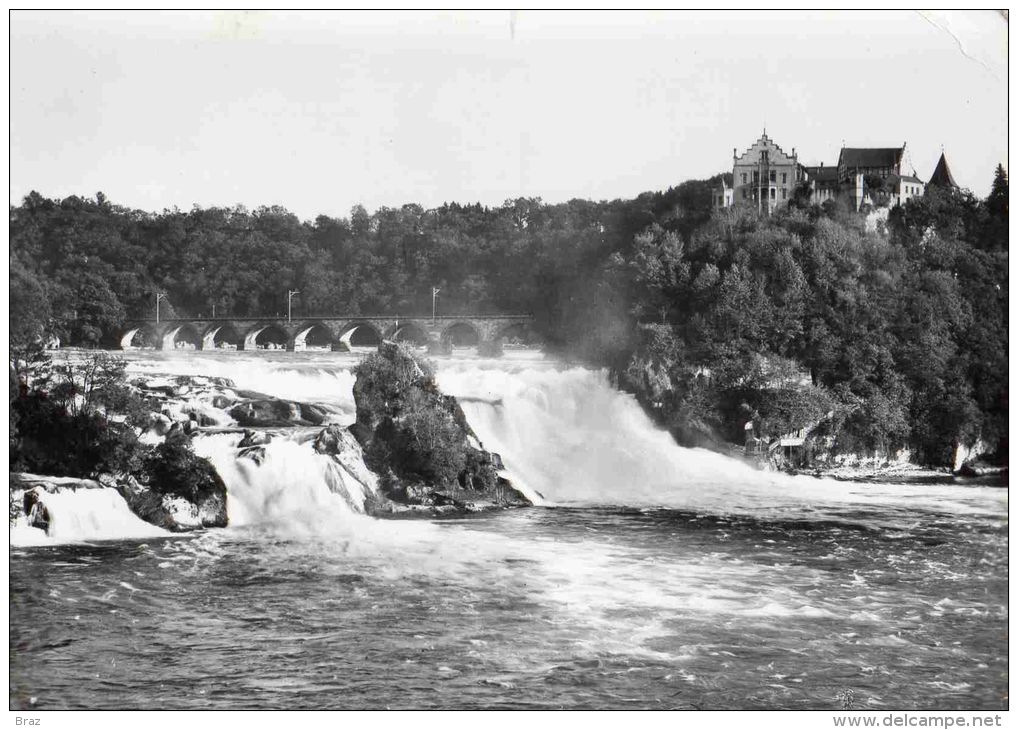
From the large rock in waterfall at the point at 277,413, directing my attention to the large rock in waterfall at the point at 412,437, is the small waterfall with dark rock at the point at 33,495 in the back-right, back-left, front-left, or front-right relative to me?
back-right

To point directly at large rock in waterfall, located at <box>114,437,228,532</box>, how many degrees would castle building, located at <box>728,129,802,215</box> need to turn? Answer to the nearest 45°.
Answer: approximately 45° to its right

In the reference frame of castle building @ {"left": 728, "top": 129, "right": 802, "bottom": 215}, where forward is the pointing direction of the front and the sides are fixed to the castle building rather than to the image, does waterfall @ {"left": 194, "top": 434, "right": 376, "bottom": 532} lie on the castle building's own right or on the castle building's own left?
on the castle building's own right

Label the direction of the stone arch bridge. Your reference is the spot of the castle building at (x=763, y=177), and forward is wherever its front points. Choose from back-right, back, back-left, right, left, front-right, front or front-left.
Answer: right

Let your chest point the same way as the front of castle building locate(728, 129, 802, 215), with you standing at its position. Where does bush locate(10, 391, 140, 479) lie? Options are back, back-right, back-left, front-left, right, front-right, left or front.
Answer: front-right

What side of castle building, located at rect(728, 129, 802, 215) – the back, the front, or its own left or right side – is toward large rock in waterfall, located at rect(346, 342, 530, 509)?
right

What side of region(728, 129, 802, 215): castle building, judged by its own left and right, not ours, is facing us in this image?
front
